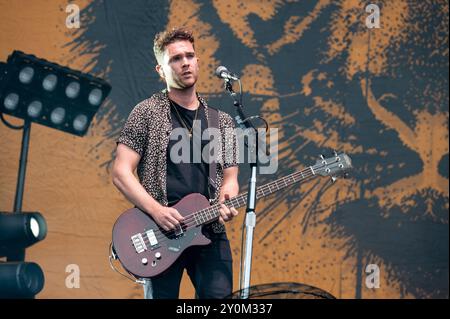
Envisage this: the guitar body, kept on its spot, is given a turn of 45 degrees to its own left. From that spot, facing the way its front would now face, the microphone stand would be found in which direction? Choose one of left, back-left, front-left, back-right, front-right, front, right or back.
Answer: front

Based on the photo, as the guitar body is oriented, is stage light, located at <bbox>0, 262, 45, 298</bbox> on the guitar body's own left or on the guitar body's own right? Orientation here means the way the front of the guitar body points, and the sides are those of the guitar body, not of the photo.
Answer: on the guitar body's own right

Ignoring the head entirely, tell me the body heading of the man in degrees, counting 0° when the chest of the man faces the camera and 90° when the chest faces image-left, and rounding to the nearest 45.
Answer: approximately 315°

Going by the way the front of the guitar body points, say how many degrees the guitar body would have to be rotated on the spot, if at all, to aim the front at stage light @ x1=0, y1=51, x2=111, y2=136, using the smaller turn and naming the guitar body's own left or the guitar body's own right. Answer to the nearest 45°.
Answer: approximately 135° to the guitar body's own right

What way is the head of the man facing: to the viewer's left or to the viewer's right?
to the viewer's right

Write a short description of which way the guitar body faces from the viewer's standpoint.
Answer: facing the viewer
